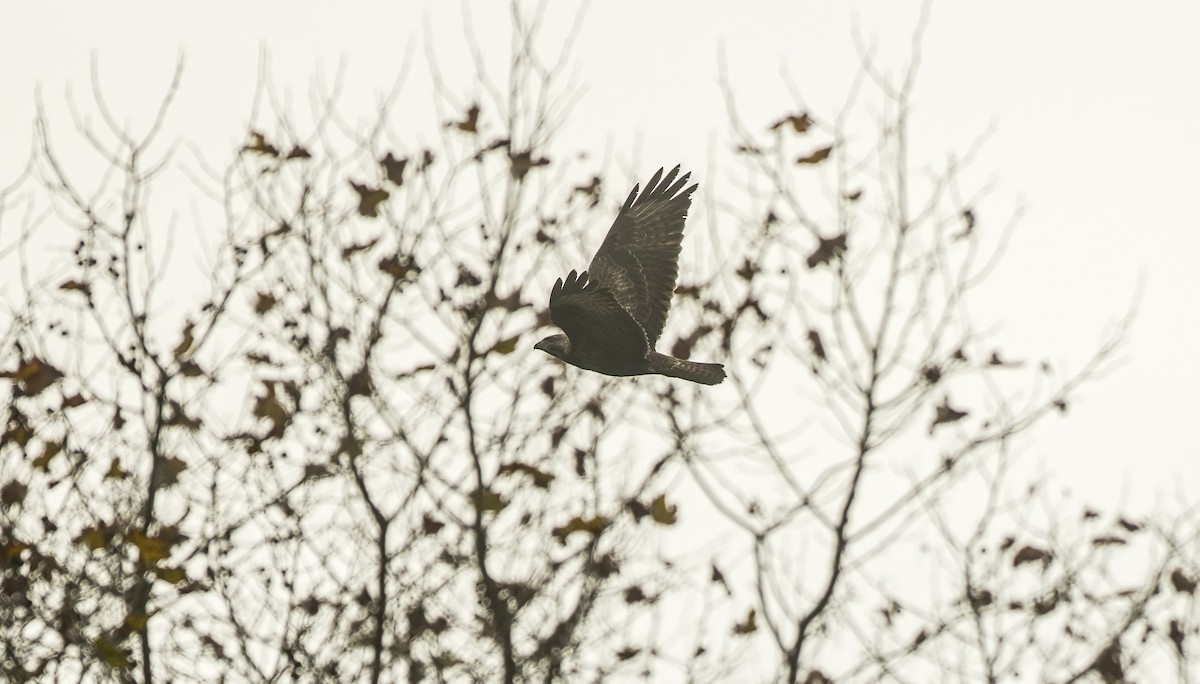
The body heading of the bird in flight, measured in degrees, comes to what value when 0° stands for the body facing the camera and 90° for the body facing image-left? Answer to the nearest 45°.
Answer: approximately 90°
